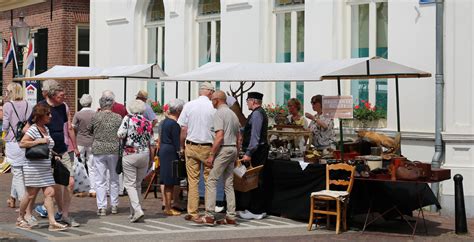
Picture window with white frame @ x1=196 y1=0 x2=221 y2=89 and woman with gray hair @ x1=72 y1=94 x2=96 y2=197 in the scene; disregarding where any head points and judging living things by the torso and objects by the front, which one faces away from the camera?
the woman with gray hair

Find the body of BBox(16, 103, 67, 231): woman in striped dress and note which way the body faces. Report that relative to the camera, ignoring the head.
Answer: to the viewer's right

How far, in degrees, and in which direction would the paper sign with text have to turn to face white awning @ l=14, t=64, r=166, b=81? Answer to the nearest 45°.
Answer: approximately 135° to its right

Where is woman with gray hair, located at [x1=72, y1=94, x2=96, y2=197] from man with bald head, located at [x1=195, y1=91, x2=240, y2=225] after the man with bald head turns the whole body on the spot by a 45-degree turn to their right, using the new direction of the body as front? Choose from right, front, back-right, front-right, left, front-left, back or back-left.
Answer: front-left

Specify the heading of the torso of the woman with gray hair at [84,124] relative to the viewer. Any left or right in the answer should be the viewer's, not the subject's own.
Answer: facing away from the viewer

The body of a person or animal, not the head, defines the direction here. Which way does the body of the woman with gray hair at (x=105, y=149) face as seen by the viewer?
away from the camera

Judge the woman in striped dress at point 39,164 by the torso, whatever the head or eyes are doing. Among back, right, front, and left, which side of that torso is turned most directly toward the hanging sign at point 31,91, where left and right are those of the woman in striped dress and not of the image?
left
